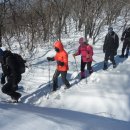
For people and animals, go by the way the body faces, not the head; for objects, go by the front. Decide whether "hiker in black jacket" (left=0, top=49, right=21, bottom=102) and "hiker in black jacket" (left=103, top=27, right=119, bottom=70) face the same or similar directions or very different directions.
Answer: same or similar directions

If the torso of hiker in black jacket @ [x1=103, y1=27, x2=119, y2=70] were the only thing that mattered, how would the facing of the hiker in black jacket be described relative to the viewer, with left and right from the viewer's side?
facing the viewer and to the left of the viewer

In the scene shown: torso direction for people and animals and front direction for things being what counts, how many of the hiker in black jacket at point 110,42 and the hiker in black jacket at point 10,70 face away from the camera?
0

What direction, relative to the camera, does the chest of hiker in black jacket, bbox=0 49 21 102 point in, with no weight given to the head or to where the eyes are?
to the viewer's left

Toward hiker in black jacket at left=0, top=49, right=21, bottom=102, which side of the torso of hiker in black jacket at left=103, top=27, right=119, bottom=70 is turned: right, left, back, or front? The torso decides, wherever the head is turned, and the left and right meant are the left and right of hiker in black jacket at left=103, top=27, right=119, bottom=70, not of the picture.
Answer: front
